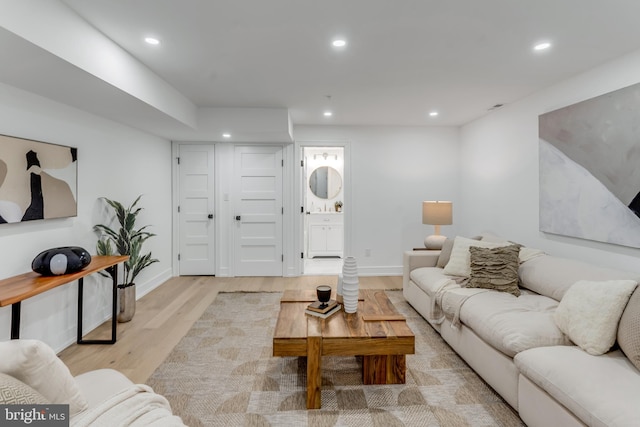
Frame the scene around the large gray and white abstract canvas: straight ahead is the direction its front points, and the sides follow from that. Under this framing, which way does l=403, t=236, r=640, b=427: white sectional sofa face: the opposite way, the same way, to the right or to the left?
the same way

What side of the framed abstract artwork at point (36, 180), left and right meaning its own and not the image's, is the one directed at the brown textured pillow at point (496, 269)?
front

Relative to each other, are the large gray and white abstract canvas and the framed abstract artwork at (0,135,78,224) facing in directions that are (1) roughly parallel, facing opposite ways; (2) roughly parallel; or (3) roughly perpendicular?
roughly parallel, facing opposite ways

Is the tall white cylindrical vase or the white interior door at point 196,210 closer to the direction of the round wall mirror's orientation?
the tall white cylindrical vase

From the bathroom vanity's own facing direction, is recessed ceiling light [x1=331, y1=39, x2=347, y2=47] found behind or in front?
in front

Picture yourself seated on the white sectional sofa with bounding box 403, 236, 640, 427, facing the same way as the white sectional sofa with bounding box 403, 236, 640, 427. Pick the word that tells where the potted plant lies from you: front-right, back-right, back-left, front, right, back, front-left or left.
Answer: front-right

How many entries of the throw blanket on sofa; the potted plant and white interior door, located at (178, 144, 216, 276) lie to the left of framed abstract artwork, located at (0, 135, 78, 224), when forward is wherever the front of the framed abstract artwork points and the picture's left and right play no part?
2

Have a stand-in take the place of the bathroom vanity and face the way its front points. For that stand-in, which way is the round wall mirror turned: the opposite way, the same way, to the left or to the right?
the same way

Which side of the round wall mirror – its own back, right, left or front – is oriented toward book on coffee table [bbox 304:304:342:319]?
front

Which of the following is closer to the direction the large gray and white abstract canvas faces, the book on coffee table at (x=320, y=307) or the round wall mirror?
the book on coffee table

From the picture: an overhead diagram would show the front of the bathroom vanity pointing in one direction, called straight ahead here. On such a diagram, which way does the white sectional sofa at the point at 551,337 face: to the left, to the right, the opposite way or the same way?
to the right

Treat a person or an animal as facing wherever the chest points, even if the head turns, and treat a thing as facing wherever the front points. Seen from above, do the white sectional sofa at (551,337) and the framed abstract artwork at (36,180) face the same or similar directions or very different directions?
very different directions

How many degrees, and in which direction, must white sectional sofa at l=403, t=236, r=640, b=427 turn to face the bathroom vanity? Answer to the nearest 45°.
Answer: approximately 90° to its right

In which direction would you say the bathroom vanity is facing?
toward the camera

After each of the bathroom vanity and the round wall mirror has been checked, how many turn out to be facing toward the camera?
2

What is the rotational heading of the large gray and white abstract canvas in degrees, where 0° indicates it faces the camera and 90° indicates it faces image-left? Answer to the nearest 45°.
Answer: approximately 45°

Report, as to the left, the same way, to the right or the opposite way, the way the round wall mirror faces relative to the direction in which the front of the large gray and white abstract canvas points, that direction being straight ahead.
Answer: to the left

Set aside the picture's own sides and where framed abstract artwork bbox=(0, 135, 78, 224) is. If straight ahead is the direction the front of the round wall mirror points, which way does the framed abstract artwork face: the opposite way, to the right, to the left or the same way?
to the left

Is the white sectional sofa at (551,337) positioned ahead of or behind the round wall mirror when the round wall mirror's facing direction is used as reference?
ahead

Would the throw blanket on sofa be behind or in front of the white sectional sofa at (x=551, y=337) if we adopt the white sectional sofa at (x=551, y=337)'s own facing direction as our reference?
in front

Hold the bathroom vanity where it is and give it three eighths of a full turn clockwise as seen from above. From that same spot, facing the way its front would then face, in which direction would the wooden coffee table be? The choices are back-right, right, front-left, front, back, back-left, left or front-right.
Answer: back-left
